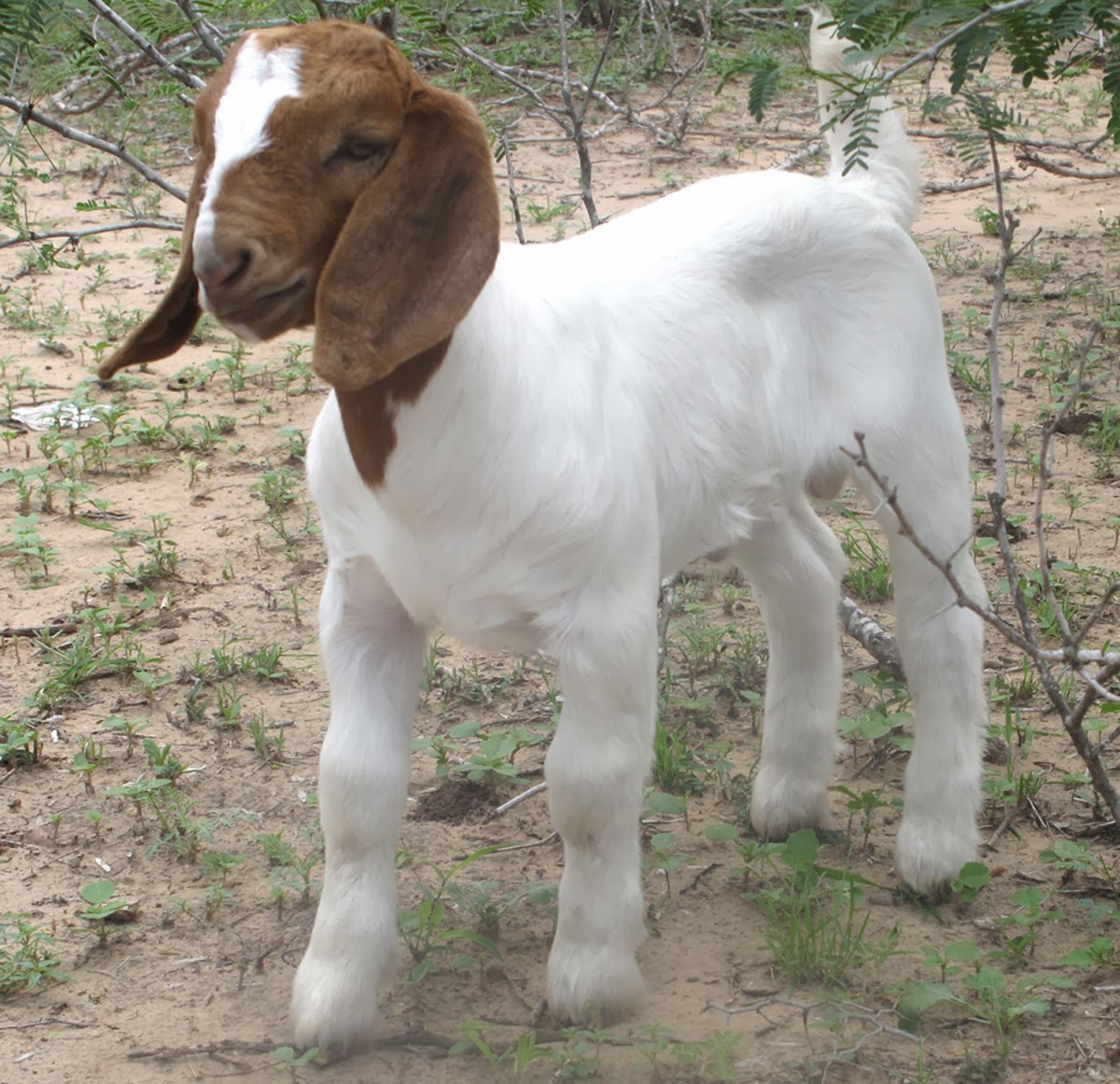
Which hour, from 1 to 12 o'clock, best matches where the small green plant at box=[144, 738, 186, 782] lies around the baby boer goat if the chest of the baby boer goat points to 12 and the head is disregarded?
The small green plant is roughly at 3 o'clock from the baby boer goat.

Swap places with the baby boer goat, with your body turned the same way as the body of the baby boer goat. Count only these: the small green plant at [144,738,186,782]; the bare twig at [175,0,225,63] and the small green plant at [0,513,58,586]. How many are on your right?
3

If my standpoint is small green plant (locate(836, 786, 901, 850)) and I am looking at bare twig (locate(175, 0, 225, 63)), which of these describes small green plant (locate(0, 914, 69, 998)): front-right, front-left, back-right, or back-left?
front-left

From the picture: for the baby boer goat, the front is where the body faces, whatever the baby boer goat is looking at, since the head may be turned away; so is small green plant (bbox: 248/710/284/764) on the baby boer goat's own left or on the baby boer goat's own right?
on the baby boer goat's own right

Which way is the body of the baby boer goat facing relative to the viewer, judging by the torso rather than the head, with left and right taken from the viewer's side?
facing the viewer and to the left of the viewer

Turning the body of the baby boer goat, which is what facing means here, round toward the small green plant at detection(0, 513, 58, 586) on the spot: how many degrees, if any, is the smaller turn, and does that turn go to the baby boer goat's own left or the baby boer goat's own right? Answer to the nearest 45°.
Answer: approximately 90° to the baby boer goat's own right

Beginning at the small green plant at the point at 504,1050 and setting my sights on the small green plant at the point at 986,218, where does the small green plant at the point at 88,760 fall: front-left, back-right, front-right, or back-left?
front-left

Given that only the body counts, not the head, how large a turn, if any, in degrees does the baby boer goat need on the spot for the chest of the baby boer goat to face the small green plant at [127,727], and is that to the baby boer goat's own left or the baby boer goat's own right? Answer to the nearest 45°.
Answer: approximately 90° to the baby boer goat's own right

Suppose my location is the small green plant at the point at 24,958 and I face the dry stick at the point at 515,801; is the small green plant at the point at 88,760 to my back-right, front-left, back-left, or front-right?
front-left

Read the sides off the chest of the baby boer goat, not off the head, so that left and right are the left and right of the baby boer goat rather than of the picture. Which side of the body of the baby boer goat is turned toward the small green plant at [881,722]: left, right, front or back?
back

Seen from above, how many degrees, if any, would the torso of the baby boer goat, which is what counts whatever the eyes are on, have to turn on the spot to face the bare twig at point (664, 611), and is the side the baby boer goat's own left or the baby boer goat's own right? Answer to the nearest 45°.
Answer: approximately 135° to the baby boer goat's own right

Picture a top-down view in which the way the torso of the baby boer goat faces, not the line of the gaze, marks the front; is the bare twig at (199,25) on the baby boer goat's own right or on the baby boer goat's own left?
on the baby boer goat's own right

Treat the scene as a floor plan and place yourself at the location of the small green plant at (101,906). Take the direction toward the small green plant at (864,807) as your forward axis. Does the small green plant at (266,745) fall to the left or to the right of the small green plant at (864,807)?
left

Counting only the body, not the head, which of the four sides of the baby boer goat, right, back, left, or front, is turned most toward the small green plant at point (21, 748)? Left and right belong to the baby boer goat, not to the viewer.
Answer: right
